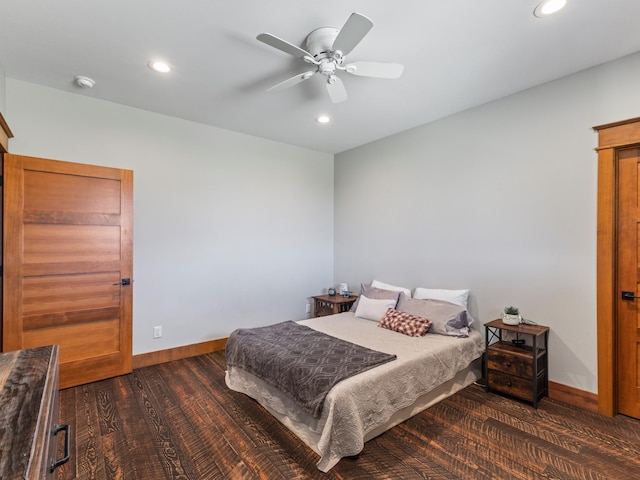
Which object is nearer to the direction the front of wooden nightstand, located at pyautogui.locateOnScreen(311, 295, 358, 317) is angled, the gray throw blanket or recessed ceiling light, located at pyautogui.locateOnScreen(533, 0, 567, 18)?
the gray throw blanket

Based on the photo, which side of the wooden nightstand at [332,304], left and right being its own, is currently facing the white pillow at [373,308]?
left

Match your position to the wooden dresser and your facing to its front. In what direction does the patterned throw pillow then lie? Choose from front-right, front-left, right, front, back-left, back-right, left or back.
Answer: front

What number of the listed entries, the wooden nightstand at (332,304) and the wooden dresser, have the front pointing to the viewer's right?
1

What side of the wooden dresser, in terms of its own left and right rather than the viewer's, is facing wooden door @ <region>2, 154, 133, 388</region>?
left

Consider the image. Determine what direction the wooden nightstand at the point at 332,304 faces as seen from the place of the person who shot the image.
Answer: facing the viewer and to the left of the viewer

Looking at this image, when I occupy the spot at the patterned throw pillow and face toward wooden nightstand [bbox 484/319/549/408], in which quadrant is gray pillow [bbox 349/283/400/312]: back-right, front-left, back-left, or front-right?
back-left

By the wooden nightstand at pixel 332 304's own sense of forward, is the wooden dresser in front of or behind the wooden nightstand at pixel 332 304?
in front

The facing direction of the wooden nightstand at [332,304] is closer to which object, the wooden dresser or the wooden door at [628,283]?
the wooden dresser

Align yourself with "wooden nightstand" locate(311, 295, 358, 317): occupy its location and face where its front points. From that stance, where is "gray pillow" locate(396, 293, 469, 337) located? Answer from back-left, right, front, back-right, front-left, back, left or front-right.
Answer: left

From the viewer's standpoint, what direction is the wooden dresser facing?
to the viewer's right

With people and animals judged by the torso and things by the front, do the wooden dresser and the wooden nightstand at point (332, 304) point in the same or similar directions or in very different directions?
very different directions

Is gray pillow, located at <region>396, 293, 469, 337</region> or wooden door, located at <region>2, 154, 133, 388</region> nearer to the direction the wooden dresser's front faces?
the gray pillow
